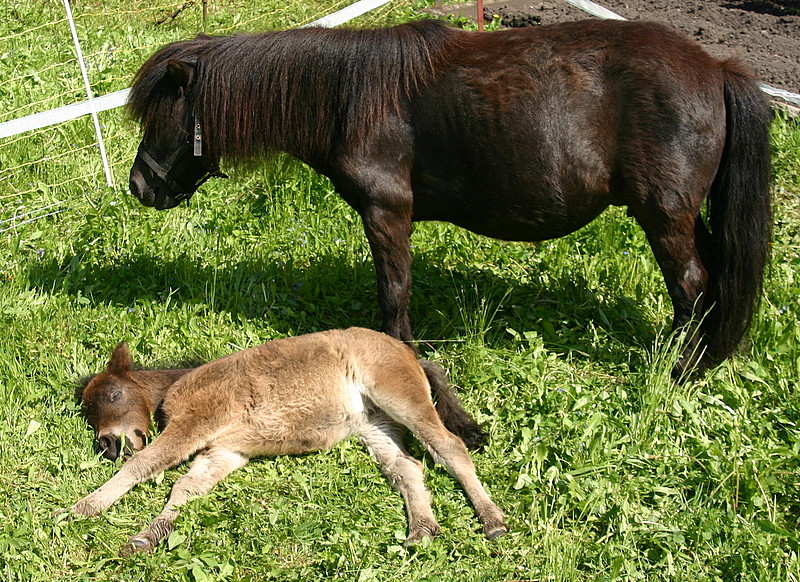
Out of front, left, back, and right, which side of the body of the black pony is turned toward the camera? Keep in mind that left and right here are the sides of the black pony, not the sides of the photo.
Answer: left
